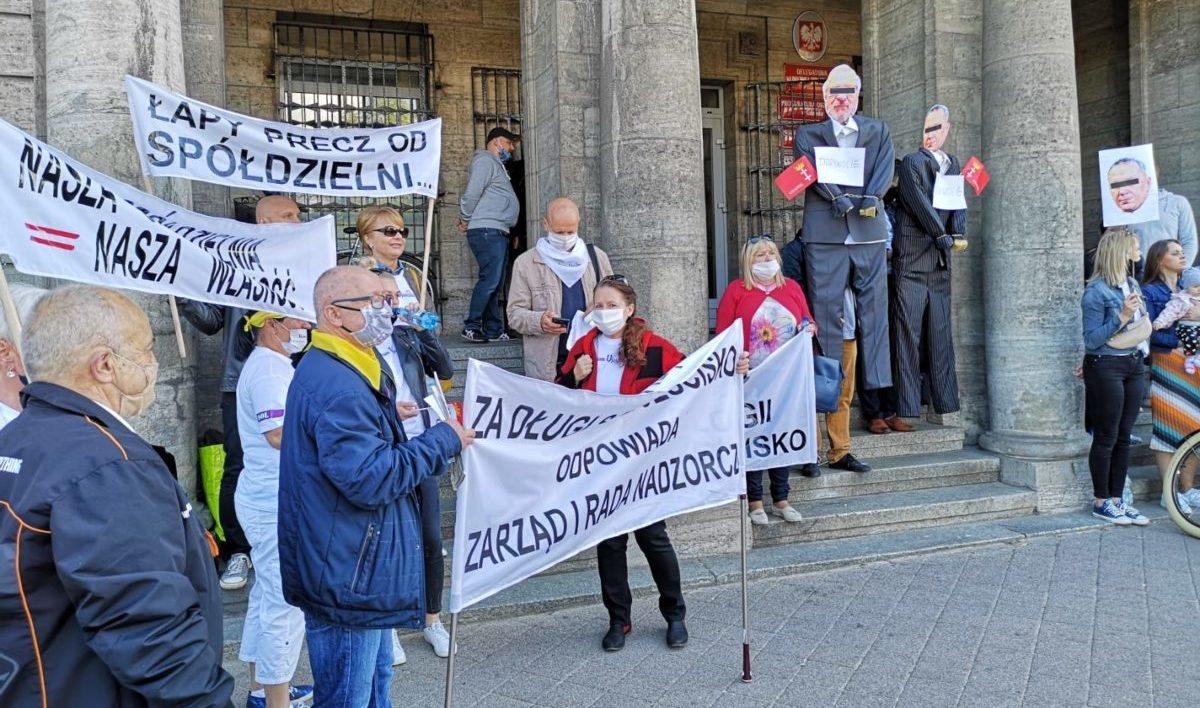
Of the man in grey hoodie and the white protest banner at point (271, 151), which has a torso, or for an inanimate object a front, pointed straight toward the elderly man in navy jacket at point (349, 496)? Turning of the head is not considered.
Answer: the white protest banner

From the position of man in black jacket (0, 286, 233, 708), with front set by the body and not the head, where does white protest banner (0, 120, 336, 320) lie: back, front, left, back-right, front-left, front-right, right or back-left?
front-left

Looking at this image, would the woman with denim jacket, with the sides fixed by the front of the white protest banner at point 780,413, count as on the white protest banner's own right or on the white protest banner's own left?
on the white protest banner's own left

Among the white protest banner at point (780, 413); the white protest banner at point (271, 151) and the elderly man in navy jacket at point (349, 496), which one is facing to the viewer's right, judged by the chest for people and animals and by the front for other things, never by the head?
the elderly man in navy jacket

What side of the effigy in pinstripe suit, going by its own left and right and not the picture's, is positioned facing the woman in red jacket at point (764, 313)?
right

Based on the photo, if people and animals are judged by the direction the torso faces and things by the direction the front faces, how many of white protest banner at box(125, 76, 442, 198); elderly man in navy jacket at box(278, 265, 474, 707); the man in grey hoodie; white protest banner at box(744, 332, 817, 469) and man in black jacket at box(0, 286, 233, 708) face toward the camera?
2

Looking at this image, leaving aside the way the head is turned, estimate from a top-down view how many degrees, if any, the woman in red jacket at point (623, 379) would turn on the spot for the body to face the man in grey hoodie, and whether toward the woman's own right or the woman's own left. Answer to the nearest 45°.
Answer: approximately 180°

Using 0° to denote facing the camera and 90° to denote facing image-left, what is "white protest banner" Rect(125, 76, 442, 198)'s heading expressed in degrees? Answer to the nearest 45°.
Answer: approximately 0°

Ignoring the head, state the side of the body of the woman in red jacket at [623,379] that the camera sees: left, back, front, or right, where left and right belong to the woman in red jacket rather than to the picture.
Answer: front

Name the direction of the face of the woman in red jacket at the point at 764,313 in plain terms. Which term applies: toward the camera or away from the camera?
toward the camera

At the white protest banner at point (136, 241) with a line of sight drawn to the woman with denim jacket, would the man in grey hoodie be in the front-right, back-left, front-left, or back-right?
front-left

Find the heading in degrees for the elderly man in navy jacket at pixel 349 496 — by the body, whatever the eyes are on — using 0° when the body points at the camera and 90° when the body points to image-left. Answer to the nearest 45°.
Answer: approximately 270°

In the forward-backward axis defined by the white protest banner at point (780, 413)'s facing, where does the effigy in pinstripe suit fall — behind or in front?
behind

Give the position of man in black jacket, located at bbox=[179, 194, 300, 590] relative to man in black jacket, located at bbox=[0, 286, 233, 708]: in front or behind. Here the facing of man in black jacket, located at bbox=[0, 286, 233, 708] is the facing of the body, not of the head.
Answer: in front

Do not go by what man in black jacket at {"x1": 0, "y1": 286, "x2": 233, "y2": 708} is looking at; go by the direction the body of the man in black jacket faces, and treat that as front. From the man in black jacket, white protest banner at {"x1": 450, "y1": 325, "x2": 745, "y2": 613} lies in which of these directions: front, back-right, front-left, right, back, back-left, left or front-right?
front
